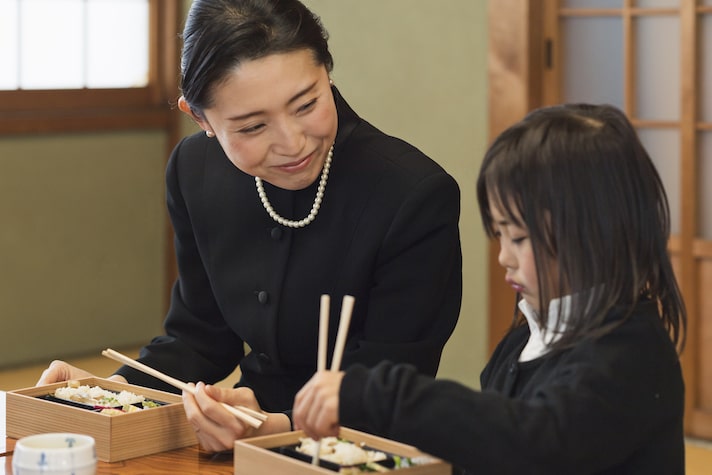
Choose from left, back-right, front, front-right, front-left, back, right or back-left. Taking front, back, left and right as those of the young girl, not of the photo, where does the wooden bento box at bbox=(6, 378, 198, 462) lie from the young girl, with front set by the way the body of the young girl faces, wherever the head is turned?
front

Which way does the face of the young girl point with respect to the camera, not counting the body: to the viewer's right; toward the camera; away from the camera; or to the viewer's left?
to the viewer's left

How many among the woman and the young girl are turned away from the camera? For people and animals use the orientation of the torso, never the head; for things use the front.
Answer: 0

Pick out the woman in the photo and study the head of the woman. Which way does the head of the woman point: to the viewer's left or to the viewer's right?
to the viewer's right

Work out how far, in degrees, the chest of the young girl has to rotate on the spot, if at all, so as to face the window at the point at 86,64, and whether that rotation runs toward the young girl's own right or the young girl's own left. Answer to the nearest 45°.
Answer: approximately 45° to the young girl's own right

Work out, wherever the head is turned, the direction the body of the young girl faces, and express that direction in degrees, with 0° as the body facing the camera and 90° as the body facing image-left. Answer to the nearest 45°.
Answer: approximately 90°
